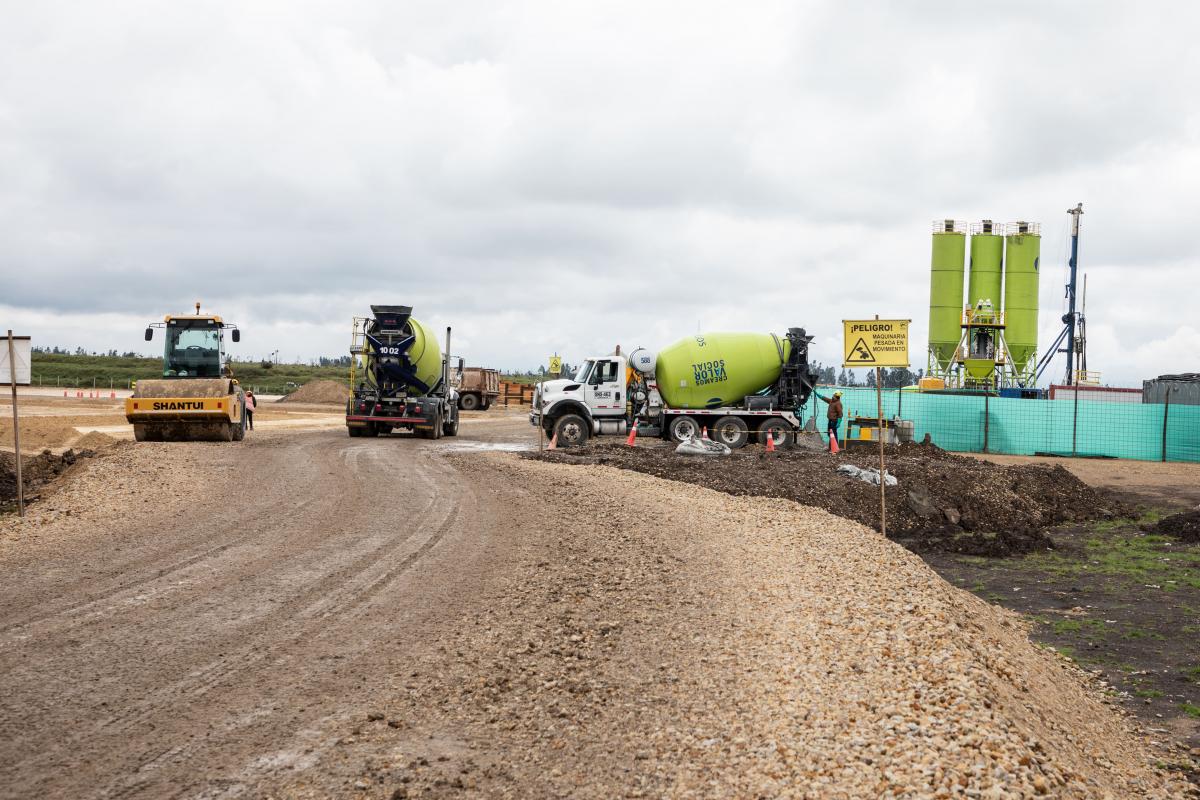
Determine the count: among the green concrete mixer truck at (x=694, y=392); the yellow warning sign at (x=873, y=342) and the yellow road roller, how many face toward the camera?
2

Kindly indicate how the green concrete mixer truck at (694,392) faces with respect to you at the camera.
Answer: facing to the left of the viewer

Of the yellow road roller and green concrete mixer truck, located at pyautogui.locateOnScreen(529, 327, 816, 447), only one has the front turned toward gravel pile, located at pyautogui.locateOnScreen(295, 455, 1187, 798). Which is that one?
the yellow road roller

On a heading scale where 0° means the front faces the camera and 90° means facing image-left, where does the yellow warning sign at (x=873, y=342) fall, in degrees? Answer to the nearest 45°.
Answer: approximately 0°

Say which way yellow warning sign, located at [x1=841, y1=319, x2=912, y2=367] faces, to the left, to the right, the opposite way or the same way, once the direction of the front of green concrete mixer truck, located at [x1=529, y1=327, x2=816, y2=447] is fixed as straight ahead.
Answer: to the left

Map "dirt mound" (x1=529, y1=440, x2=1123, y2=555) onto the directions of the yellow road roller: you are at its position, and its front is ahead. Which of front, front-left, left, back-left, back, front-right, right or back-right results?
front-left

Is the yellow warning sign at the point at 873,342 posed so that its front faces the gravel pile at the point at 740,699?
yes

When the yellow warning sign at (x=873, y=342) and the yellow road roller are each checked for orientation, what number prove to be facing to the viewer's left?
0

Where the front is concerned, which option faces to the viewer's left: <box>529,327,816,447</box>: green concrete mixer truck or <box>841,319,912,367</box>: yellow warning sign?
the green concrete mixer truck

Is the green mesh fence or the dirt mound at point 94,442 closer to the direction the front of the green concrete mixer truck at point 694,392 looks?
the dirt mound

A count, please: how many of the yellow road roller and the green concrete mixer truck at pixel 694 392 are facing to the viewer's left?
1

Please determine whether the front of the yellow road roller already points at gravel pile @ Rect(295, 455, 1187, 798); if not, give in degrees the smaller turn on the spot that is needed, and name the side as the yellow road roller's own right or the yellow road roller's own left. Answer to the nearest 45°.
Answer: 0° — it already faces it

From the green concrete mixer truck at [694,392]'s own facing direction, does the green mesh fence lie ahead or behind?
behind

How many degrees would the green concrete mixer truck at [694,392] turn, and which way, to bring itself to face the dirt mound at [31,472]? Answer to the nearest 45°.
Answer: approximately 45° to its left
